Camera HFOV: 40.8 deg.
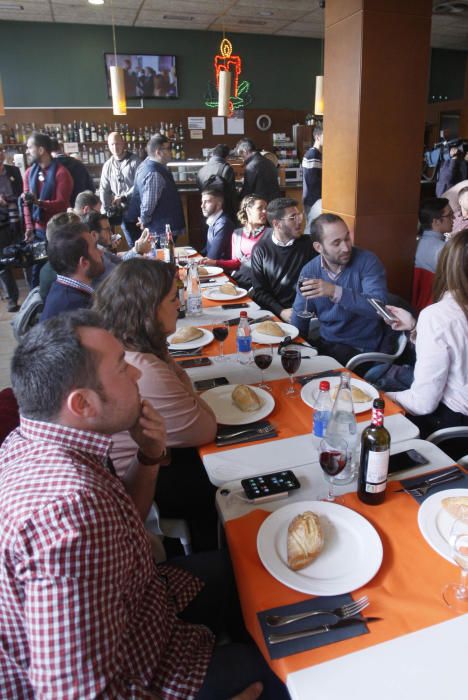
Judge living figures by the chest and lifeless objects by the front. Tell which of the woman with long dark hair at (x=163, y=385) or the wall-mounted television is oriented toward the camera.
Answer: the wall-mounted television

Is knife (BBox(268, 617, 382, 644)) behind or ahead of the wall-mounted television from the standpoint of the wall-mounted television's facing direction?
ahead

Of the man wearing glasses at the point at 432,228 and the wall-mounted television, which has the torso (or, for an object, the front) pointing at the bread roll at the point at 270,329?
the wall-mounted television

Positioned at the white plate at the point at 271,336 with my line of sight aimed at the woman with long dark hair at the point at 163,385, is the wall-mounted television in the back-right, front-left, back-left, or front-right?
back-right

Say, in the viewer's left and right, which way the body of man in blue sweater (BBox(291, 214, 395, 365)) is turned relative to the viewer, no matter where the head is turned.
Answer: facing the viewer and to the left of the viewer

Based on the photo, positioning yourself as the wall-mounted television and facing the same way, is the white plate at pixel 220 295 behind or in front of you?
in front

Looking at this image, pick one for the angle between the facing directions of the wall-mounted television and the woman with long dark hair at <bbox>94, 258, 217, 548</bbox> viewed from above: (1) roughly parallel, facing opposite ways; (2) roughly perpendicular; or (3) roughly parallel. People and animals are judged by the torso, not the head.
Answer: roughly perpendicular

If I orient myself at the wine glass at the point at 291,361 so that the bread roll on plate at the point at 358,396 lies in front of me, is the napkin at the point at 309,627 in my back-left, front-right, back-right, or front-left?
front-right

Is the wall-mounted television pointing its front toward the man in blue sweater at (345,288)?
yes

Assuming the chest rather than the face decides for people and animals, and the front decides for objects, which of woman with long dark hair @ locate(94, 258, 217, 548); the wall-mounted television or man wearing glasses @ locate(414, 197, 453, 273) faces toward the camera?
the wall-mounted television

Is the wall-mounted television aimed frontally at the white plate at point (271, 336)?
yes

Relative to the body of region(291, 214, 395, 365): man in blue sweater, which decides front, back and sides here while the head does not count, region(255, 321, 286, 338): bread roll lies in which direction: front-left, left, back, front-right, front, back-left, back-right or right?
front

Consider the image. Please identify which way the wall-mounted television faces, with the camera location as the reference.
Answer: facing the viewer

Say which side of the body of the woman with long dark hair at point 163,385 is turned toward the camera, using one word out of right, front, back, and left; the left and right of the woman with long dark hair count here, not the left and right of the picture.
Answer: right

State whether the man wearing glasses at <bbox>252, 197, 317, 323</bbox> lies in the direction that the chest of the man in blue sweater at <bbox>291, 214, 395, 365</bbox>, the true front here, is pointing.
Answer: no
